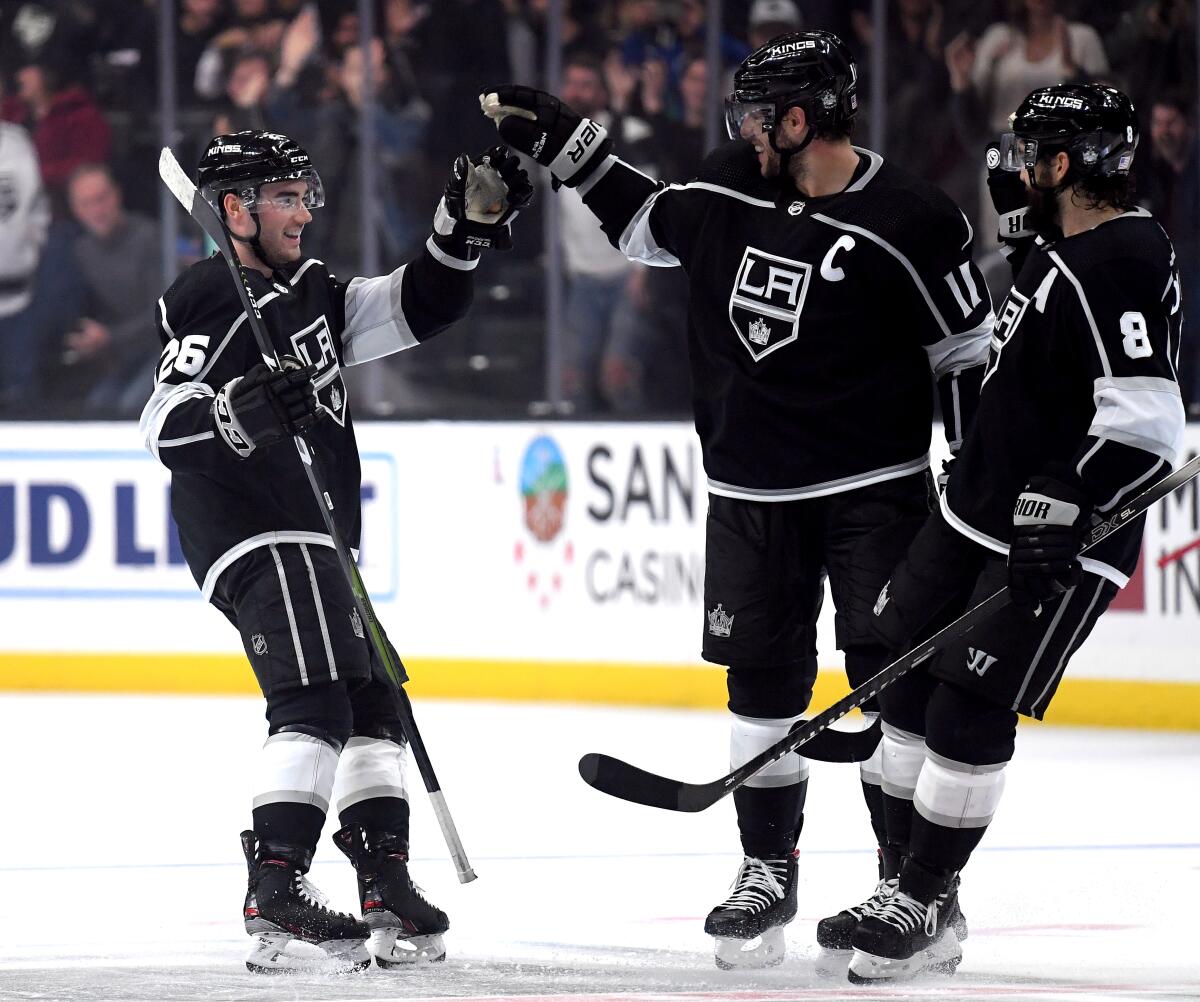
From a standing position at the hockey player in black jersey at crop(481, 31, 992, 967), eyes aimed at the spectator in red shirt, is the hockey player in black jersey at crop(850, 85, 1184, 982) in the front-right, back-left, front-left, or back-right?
back-right

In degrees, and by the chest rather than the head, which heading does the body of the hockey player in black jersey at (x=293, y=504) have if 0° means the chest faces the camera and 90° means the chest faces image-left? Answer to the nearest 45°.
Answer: approximately 315°

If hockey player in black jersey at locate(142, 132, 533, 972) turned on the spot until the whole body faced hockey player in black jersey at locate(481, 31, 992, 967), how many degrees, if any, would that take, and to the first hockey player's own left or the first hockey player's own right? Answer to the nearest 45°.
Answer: approximately 45° to the first hockey player's own left

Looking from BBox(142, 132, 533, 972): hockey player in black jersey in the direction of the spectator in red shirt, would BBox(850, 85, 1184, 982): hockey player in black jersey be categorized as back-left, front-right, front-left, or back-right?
back-right

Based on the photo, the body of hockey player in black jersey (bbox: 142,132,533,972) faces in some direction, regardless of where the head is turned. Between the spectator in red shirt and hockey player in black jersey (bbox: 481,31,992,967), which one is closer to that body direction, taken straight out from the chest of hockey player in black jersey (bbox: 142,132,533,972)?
the hockey player in black jersey

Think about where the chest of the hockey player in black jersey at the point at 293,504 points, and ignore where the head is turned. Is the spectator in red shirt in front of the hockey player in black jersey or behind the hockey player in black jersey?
behind

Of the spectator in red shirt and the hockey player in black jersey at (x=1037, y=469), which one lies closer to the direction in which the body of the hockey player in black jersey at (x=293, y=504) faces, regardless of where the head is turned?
the hockey player in black jersey

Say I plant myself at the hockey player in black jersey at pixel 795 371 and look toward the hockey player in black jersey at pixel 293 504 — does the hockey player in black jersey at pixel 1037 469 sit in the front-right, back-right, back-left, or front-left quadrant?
back-left

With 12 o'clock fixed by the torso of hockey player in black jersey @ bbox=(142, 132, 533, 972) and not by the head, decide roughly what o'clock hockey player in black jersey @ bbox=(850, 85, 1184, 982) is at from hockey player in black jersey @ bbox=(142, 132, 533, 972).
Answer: hockey player in black jersey @ bbox=(850, 85, 1184, 982) is roughly at 11 o'clock from hockey player in black jersey @ bbox=(142, 132, 533, 972).
